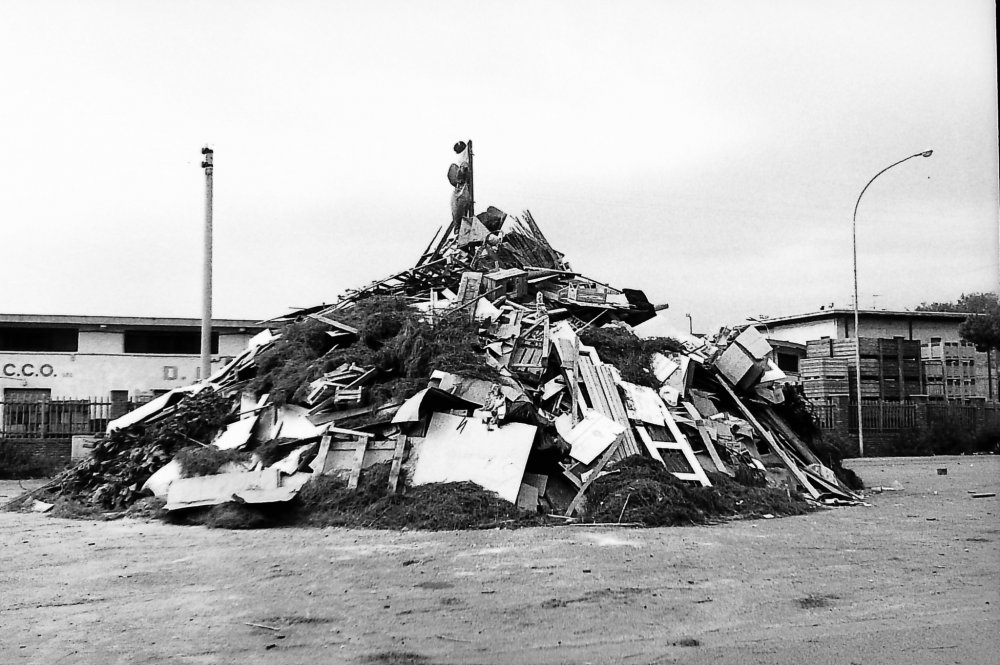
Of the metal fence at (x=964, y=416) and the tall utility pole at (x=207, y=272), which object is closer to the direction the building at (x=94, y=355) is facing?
the tall utility pole

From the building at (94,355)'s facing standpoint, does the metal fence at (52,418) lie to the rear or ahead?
ahead

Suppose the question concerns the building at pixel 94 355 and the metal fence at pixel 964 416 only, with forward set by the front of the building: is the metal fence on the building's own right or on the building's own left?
on the building's own left

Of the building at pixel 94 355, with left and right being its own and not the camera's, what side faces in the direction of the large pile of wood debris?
front

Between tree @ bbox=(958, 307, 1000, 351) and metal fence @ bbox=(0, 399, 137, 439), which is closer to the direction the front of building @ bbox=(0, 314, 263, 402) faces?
the metal fence

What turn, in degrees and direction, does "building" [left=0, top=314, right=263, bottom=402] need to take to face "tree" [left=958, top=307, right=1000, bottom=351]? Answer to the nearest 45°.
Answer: approximately 90° to its left

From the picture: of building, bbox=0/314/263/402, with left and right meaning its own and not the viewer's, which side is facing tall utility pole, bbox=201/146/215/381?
front

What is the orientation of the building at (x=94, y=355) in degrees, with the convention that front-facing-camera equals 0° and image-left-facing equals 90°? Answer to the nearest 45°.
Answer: approximately 0°

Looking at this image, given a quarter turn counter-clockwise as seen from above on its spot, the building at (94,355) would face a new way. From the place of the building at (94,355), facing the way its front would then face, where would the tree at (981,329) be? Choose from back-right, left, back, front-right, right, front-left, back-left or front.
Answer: front

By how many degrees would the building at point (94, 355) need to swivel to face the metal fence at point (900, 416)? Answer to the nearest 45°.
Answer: approximately 90° to its left

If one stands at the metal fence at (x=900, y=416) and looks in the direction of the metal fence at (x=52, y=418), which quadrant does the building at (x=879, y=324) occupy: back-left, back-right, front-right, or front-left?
back-right

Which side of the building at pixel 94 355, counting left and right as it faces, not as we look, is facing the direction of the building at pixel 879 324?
left
